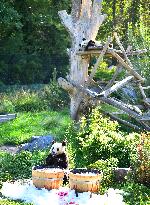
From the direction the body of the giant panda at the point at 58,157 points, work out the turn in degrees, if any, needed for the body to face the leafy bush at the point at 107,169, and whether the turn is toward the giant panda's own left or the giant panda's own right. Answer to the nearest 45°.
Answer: approximately 135° to the giant panda's own left

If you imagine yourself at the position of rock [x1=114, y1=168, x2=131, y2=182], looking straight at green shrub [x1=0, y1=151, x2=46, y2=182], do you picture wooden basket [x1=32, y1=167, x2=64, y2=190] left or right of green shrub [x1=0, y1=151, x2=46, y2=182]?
left

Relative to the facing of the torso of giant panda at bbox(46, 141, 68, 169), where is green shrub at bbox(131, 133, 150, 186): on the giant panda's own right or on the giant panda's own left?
on the giant panda's own left

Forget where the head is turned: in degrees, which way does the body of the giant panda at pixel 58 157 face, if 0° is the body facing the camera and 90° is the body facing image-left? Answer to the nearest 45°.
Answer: approximately 45°

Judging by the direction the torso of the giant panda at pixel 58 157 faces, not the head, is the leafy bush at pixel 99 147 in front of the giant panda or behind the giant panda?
behind

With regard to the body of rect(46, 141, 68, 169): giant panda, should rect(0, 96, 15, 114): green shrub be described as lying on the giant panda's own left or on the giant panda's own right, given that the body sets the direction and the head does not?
on the giant panda's own right

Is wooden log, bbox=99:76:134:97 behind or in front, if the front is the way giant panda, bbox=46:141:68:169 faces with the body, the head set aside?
behind

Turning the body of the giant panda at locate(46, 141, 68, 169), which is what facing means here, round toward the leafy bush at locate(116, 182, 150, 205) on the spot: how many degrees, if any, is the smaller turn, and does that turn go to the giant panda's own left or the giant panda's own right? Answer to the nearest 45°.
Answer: approximately 90° to the giant panda's own left
